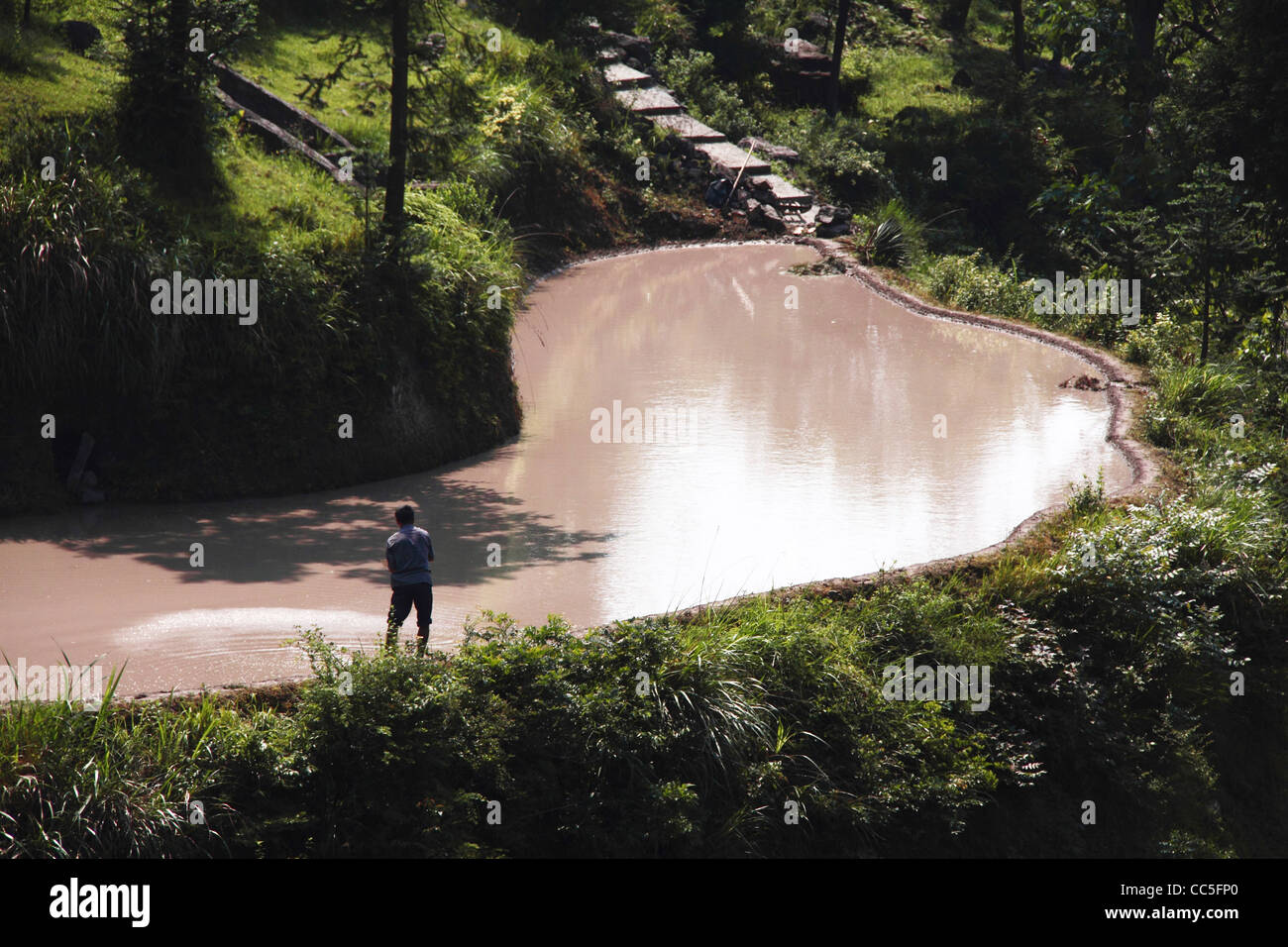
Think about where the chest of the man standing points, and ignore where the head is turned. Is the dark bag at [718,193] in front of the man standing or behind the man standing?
in front

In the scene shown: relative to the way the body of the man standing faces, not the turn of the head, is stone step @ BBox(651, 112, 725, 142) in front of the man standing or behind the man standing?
in front

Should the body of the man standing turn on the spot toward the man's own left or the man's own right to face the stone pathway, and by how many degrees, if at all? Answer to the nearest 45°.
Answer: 0° — they already face it

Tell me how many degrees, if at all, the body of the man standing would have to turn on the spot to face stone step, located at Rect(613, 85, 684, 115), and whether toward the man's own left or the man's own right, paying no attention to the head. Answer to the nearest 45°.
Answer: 0° — they already face it

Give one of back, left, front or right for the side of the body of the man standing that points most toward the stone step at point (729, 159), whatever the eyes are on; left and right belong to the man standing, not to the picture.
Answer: front

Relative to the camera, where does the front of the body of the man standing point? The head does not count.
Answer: away from the camera

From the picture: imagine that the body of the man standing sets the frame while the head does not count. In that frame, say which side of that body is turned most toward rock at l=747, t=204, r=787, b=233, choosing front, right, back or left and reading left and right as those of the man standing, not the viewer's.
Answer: front
